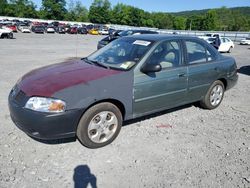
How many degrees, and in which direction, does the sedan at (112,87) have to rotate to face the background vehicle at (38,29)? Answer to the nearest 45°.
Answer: approximately 135° to its right

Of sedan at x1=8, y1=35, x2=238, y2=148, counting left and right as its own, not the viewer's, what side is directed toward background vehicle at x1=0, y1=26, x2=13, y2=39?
right

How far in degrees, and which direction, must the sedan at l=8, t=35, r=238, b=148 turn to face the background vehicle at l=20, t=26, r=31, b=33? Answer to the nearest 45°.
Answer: approximately 135° to its right

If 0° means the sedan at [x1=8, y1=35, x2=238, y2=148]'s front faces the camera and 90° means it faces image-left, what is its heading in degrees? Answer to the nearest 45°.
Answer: approximately 45°
